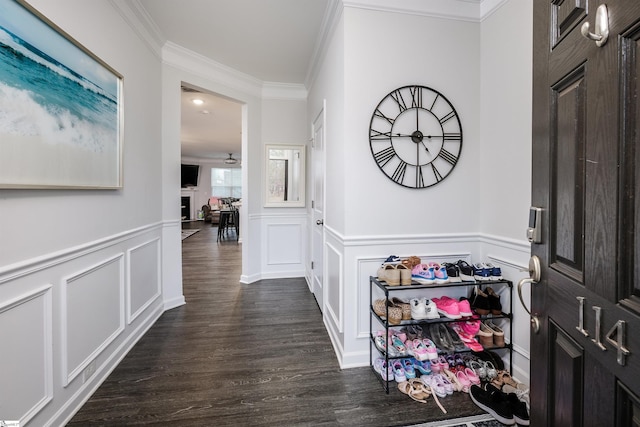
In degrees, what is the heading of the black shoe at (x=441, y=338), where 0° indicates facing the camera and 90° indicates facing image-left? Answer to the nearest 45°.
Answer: approximately 315°

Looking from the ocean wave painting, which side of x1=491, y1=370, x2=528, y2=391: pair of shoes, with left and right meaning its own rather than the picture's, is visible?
right

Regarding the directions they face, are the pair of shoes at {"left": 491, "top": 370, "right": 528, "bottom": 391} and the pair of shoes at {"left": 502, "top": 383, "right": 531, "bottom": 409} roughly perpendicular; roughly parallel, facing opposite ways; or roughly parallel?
roughly parallel

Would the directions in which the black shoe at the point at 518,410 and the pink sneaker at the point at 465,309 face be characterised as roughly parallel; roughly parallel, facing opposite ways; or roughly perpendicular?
roughly parallel
